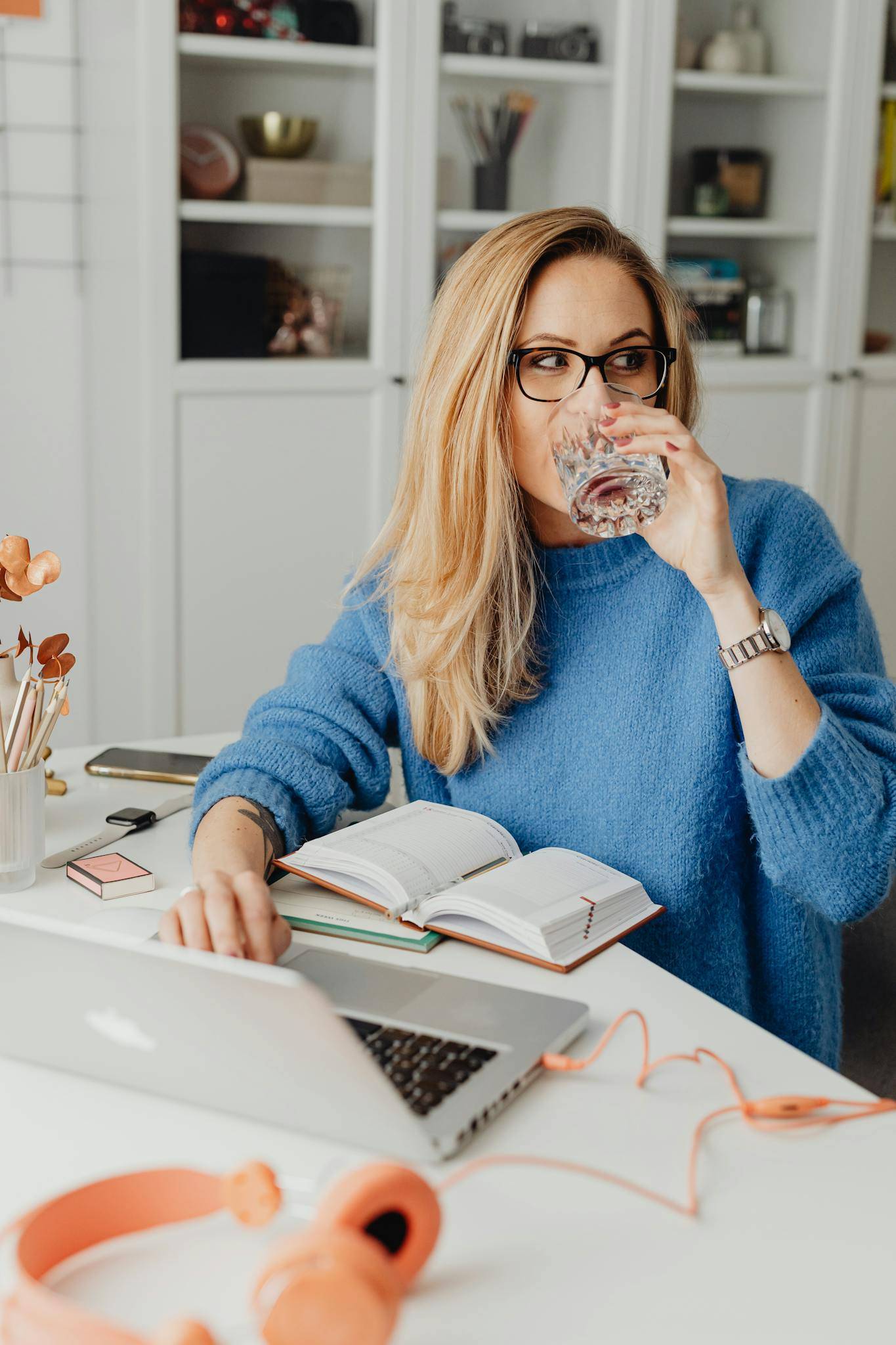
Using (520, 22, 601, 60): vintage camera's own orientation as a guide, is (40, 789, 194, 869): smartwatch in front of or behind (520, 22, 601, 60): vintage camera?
in front

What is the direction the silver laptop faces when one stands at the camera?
facing away from the viewer and to the right of the viewer

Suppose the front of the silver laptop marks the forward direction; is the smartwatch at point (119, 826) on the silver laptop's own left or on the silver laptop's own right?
on the silver laptop's own left

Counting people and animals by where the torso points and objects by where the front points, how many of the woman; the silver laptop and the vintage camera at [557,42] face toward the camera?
2

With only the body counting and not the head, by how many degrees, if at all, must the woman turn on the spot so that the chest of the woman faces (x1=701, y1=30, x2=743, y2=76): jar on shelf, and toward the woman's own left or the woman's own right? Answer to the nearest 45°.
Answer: approximately 180°

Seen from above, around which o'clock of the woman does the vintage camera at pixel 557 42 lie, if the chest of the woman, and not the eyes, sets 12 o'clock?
The vintage camera is roughly at 6 o'clock from the woman.

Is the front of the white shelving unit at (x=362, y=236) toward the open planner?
yes

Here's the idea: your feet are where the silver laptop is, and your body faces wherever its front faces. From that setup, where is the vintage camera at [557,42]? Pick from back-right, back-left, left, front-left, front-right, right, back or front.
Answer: front-left

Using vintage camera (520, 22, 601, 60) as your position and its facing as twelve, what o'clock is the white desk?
The white desk is roughly at 12 o'clock from the vintage camera.
